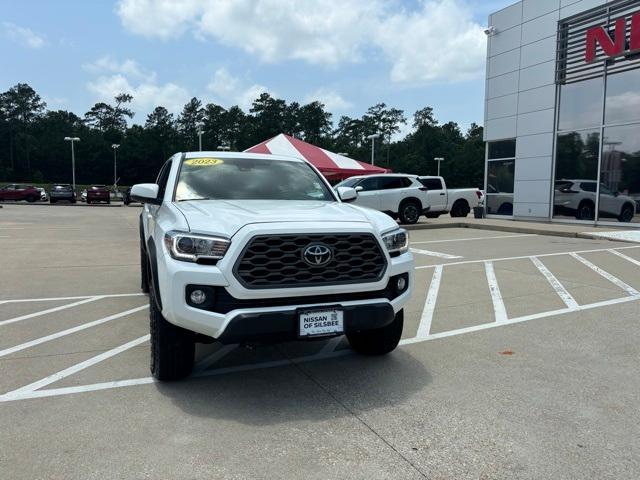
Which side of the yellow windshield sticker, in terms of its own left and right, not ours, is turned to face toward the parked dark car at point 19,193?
back

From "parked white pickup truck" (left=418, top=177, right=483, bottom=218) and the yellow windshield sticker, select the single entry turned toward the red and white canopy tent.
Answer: the parked white pickup truck

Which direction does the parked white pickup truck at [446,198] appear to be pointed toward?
to the viewer's left

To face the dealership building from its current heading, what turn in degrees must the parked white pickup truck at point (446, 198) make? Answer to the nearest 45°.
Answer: approximately 180°

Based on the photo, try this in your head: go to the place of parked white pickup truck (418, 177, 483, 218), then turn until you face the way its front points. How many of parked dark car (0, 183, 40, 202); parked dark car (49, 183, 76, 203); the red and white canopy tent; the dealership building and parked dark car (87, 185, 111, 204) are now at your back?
1

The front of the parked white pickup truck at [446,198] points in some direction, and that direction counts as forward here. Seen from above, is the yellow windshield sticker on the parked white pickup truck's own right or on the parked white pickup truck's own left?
on the parked white pickup truck's own left

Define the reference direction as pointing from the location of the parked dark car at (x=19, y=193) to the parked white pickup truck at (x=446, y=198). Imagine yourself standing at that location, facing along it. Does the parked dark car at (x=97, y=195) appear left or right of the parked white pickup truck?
left

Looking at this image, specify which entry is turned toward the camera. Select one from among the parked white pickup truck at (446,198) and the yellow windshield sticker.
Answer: the yellow windshield sticker

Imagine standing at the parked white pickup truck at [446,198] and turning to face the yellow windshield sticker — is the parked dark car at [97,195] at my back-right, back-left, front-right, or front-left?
back-right

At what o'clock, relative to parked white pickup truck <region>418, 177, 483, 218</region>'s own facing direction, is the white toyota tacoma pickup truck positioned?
The white toyota tacoma pickup truck is roughly at 9 o'clock from the parked white pickup truck.

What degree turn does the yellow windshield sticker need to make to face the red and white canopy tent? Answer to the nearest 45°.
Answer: approximately 180°

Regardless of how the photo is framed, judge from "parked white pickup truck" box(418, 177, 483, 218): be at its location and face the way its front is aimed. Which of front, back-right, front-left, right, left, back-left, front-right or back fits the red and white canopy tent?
front
